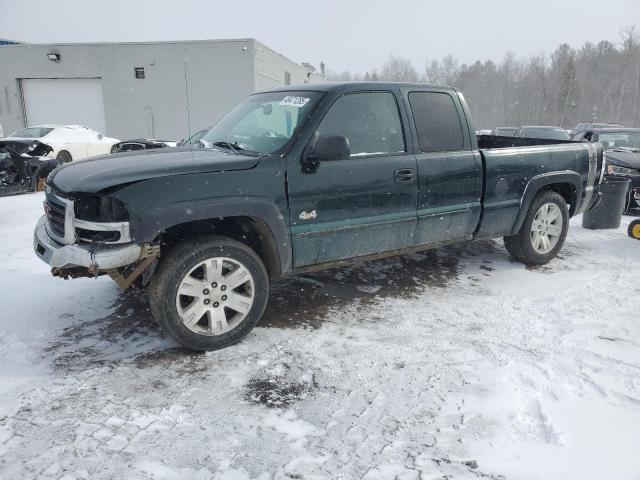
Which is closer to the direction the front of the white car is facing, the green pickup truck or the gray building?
the gray building

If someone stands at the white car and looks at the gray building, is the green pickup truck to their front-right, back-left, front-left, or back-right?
back-right

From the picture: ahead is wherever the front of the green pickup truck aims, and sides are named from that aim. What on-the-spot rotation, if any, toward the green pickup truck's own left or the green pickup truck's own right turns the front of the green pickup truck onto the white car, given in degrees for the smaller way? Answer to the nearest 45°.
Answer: approximately 90° to the green pickup truck's own right

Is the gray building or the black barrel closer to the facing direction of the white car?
the gray building

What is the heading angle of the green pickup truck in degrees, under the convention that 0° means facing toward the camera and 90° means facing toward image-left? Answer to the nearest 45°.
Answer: approximately 45°

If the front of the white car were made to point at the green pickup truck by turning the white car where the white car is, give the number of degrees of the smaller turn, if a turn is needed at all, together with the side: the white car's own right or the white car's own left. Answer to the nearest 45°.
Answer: approximately 135° to the white car's own right

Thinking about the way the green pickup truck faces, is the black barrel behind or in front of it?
behind
